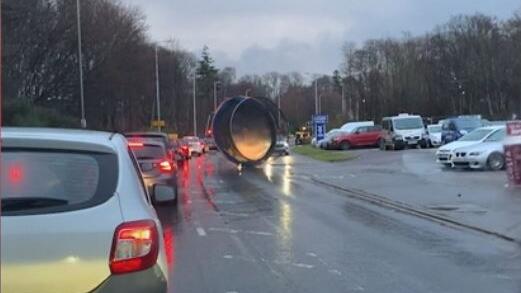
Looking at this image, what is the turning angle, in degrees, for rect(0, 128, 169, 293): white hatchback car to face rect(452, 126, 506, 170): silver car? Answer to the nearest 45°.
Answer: approximately 45° to its right

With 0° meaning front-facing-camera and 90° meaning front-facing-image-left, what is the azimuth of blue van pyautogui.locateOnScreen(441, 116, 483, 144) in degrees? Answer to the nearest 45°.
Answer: approximately 45°

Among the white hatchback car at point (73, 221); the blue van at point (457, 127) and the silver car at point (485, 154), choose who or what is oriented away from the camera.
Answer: the white hatchback car

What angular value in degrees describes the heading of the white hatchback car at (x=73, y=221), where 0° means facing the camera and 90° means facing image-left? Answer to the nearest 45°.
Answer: approximately 180°

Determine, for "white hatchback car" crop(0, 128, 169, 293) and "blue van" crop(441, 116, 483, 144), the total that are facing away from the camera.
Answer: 1

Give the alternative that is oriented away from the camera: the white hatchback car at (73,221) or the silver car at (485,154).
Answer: the white hatchback car

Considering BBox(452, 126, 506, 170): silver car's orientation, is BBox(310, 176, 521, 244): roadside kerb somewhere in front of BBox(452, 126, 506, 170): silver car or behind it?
in front

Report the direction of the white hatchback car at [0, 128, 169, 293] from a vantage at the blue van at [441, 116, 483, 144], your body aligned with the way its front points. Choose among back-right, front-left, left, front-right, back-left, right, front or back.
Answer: front-left

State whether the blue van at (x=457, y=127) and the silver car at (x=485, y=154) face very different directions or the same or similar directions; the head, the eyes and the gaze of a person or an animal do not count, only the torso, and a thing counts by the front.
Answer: same or similar directions

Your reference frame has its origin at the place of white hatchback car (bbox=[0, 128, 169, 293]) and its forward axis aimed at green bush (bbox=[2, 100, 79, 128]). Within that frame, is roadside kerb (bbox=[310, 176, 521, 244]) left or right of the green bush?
right

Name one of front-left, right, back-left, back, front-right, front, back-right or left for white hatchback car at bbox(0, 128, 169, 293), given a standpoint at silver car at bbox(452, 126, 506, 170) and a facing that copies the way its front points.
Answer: front-left

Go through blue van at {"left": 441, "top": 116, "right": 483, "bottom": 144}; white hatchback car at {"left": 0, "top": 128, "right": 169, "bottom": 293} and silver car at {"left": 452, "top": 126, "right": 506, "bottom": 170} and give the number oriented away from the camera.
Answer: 1

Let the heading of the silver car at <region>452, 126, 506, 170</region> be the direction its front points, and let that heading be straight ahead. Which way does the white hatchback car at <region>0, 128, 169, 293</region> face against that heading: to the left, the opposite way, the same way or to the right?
to the right

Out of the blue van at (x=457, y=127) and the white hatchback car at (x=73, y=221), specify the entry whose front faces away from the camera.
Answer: the white hatchback car

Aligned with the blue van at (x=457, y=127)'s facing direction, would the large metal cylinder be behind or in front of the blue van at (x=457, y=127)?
in front

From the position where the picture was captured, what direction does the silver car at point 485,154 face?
facing the viewer and to the left of the viewer
